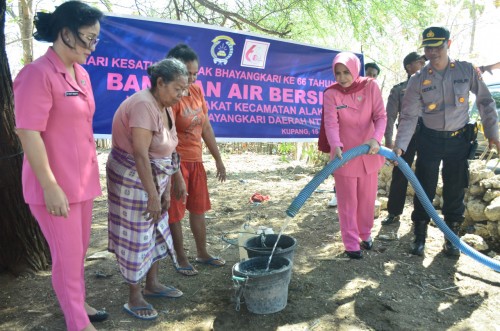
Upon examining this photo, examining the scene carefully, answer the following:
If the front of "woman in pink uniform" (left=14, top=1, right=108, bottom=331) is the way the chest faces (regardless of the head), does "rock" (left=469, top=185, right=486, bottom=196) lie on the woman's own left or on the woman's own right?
on the woman's own left

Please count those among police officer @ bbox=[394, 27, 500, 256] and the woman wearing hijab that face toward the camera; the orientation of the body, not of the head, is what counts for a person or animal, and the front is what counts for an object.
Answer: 2

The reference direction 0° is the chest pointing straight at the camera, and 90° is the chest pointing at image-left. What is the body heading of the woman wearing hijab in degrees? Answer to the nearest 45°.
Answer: approximately 0°

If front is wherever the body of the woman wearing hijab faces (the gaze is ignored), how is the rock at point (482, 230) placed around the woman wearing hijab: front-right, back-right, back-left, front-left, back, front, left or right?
back-left

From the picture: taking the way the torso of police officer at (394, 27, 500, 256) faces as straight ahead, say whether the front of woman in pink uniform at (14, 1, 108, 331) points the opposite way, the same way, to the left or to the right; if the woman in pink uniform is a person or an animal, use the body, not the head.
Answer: to the left

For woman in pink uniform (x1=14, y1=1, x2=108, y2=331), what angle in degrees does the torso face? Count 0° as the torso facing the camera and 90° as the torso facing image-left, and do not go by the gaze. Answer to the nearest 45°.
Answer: approximately 315°

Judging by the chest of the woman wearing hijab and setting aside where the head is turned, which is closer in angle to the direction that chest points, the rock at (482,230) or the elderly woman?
the elderly woman

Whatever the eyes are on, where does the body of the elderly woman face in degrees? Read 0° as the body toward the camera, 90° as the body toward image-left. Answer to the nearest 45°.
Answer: approximately 315°
